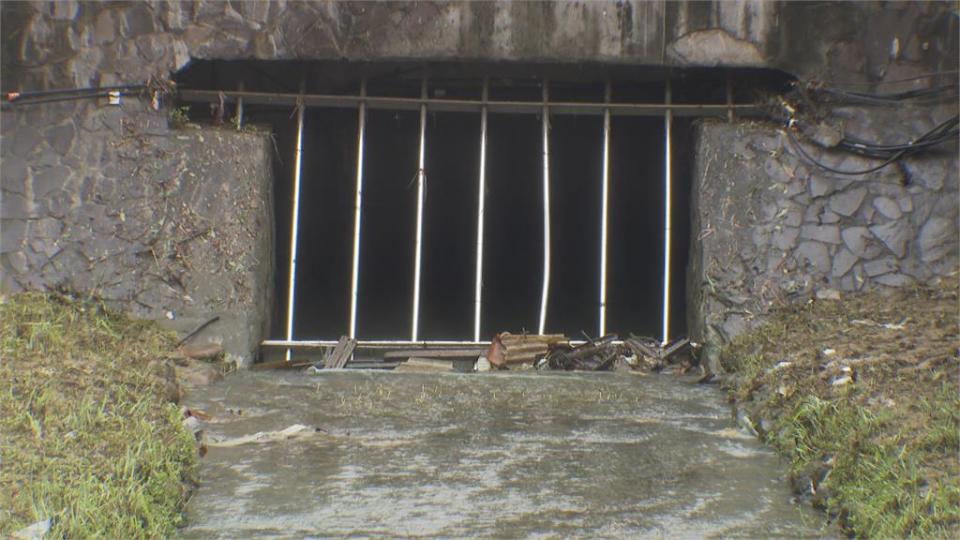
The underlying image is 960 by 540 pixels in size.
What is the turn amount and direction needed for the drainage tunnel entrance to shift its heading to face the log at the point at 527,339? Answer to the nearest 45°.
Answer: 0° — it already faces it

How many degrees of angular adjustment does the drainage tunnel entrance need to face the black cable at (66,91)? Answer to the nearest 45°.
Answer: approximately 45° to its right

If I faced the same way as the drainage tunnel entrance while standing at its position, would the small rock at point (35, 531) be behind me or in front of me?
in front

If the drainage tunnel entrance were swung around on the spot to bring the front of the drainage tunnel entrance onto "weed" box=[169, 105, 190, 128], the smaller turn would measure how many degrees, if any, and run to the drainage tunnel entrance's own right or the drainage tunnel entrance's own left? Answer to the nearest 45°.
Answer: approximately 45° to the drainage tunnel entrance's own right

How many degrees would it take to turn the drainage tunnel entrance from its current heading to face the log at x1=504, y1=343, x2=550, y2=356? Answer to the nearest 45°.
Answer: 0° — it already faces it

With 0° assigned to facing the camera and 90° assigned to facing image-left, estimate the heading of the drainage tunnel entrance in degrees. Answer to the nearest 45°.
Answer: approximately 0°

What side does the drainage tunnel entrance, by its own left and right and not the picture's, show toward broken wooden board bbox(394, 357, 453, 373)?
front

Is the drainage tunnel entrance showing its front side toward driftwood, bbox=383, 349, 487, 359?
yes

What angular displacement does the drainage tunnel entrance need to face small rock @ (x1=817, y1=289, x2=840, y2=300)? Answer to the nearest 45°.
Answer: approximately 45° to its left
